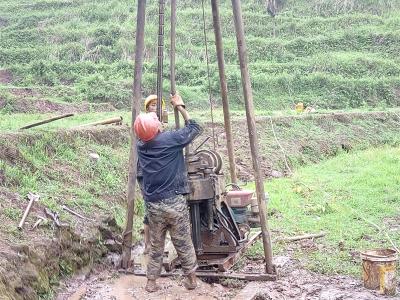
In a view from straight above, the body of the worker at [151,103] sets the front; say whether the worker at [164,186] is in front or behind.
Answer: in front

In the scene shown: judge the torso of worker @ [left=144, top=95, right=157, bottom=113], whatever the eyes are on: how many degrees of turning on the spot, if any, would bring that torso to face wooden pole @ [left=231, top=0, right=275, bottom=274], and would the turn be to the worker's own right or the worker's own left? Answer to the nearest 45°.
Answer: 0° — they already face it

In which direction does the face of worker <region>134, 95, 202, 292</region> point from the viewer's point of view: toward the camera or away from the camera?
away from the camera

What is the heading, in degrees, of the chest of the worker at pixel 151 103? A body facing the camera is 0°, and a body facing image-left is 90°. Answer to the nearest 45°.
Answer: approximately 315°
